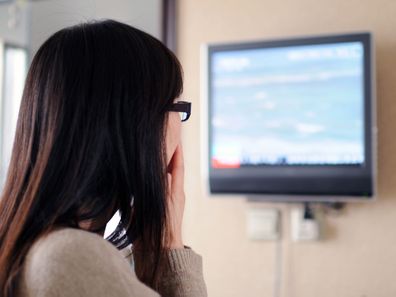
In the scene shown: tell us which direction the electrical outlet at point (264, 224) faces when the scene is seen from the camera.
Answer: facing the viewer

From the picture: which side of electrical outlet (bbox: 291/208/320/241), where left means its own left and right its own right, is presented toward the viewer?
front

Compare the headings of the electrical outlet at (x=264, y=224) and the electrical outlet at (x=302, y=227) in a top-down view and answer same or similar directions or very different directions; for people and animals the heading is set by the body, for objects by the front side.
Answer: same or similar directions

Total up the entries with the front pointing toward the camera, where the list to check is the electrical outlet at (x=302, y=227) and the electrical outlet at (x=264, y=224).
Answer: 2

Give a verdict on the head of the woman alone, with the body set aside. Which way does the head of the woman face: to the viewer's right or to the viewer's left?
to the viewer's right

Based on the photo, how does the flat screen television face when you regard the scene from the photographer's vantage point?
facing the viewer and to the left of the viewer

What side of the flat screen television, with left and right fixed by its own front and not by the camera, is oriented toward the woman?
front

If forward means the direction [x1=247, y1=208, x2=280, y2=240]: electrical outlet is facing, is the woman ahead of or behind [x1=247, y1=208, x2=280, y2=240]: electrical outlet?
ahead
